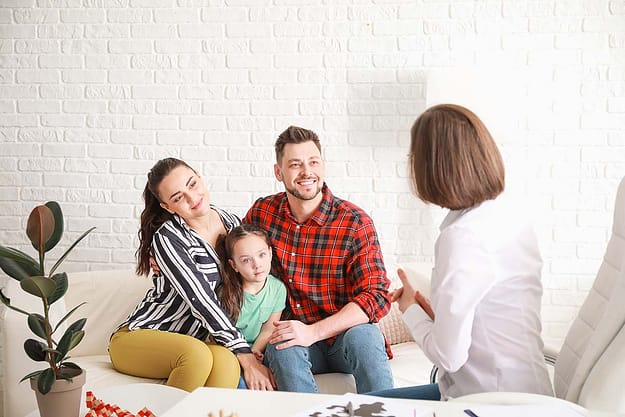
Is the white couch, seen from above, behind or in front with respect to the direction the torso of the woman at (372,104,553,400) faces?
in front

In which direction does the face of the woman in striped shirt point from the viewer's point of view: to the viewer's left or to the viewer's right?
to the viewer's right

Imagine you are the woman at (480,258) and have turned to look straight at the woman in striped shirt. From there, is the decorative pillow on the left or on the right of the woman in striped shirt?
right

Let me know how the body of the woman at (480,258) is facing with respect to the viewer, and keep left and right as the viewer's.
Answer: facing away from the viewer and to the left of the viewer

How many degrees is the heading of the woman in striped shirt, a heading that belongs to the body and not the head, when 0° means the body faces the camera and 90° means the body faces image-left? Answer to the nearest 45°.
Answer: approximately 315°

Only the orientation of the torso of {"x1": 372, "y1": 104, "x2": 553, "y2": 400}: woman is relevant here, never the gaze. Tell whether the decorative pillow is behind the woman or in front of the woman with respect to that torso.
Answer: in front

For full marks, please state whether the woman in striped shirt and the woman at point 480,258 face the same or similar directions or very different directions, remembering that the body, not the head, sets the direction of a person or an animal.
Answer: very different directions

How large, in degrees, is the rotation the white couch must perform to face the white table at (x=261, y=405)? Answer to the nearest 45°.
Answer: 0° — it already faces it

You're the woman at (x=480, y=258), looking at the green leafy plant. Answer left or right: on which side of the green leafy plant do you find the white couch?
right

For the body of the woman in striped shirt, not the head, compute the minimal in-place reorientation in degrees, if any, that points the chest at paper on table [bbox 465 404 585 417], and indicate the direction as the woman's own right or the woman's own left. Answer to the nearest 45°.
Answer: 0° — they already face it

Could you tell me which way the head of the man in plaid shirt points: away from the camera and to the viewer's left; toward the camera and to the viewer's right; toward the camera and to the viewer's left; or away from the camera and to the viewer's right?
toward the camera and to the viewer's right

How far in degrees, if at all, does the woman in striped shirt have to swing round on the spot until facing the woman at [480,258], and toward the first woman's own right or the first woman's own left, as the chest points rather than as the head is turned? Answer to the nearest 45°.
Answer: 0° — they already face them

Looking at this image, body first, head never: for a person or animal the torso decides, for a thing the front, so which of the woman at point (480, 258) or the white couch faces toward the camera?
the white couch

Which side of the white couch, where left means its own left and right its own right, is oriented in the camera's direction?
front

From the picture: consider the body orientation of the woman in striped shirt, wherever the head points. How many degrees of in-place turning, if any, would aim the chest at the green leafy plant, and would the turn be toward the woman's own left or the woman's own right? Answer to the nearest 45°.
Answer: approximately 45° to the woman's own right

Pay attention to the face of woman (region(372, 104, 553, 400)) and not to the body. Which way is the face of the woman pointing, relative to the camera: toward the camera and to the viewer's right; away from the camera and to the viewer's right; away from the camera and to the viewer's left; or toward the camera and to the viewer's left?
away from the camera and to the viewer's left
